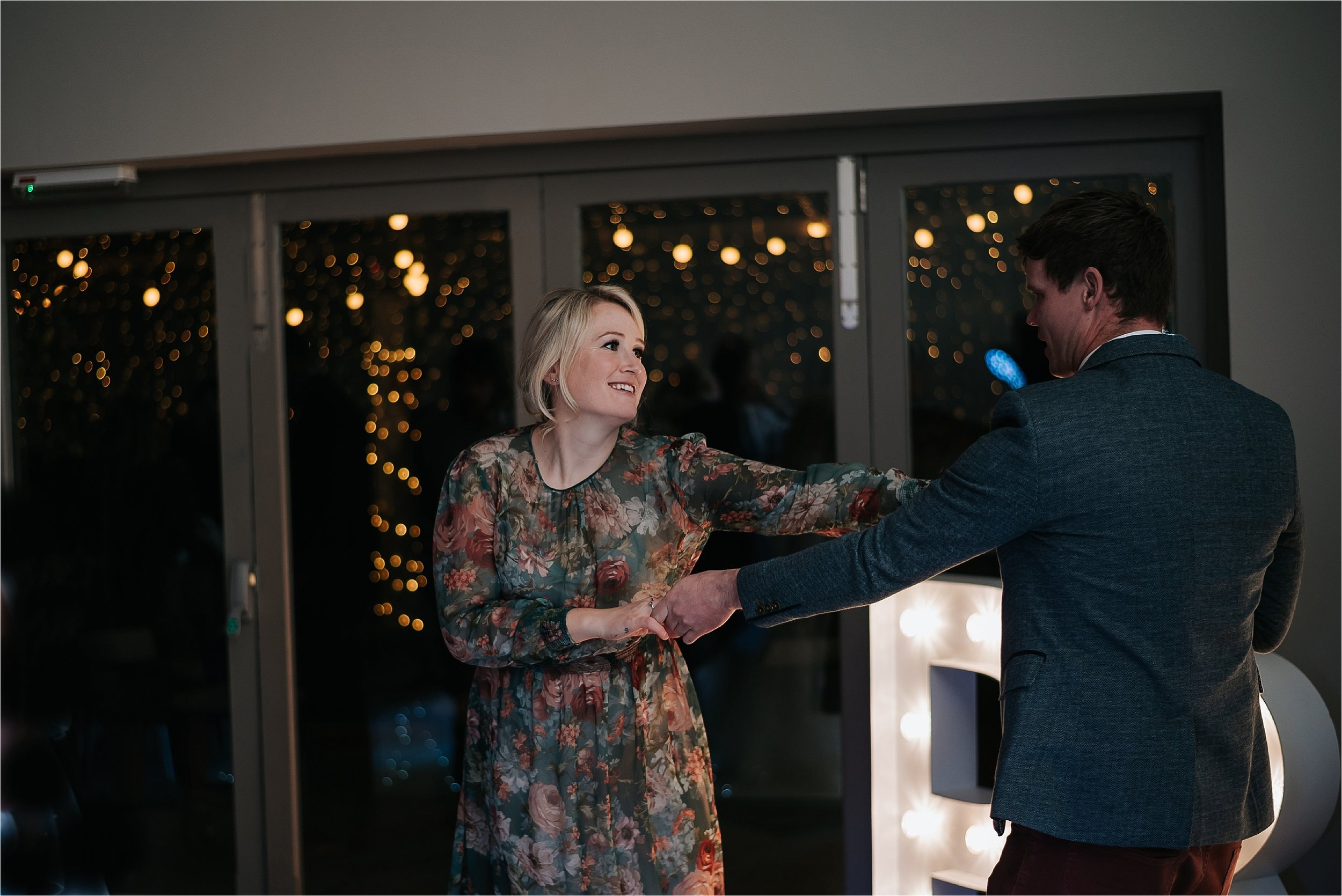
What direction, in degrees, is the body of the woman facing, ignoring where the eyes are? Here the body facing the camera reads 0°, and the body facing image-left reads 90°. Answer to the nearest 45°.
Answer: approximately 315°

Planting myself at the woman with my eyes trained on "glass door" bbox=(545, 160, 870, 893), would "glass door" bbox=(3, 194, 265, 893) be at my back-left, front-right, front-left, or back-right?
front-left

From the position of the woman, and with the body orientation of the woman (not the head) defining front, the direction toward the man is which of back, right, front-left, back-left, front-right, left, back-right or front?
front

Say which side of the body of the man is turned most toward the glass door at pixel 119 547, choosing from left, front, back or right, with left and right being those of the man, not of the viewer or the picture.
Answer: front

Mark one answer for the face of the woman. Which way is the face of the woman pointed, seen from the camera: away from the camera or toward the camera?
toward the camera

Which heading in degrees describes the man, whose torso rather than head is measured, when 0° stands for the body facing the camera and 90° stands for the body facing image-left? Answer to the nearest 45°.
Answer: approximately 135°

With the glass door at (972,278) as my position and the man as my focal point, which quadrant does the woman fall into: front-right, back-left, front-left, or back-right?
front-right

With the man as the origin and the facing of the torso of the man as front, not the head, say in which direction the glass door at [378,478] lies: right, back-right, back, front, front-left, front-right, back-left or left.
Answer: front

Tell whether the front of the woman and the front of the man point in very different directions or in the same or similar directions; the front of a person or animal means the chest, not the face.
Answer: very different directions

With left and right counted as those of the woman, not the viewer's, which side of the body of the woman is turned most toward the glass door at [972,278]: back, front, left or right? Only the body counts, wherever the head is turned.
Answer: left

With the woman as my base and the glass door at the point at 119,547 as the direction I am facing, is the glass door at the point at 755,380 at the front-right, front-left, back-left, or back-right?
front-right

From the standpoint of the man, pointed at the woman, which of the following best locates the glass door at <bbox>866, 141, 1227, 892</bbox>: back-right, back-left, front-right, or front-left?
front-right
